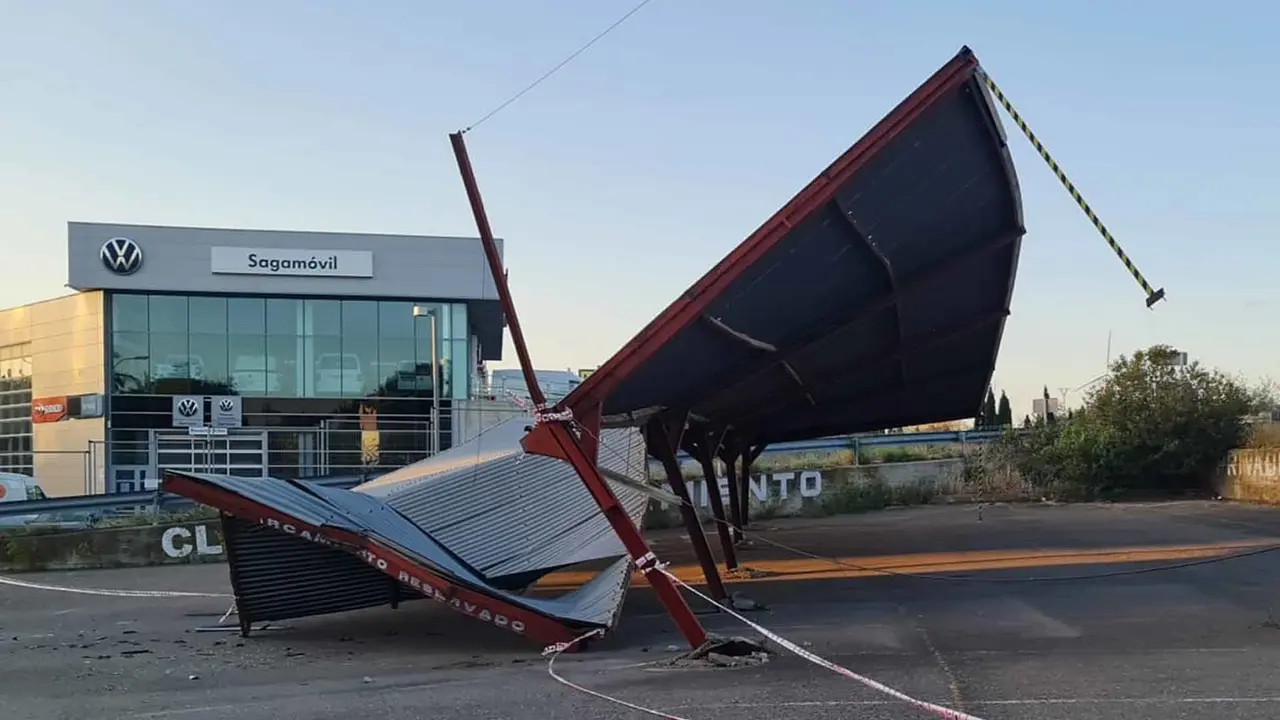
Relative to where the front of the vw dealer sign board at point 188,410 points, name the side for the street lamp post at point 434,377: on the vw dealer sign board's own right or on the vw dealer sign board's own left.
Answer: on the vw dealer sign board's own left

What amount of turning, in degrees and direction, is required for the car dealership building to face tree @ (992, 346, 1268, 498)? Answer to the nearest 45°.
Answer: approximately 45° to its left

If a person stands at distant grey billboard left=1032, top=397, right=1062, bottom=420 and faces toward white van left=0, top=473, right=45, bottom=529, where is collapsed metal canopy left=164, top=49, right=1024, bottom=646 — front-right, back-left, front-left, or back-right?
front-left

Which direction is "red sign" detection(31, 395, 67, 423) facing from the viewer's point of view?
toward the camera

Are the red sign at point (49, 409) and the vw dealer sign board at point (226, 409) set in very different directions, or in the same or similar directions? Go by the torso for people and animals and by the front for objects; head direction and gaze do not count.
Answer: same or similar directions

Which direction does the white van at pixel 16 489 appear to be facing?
to the viewer's right

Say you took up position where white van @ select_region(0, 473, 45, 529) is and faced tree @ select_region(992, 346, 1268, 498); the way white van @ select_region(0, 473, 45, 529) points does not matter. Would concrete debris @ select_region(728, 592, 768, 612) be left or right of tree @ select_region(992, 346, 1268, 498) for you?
right

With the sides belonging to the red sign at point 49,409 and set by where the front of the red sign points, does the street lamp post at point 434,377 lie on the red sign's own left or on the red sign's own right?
on the red sign's own left

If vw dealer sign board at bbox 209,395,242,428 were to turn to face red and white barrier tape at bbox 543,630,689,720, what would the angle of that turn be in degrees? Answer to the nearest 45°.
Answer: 0° — it already faces it

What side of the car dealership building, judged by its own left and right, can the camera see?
front

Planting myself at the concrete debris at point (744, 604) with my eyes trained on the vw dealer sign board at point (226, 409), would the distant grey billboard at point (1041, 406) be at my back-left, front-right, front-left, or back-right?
front-right

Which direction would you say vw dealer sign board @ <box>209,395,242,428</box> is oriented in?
toward the camera

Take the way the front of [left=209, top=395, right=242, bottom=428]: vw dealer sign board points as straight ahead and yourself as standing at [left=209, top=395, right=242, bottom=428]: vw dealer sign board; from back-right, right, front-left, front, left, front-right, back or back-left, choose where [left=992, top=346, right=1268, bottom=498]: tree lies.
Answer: front-left

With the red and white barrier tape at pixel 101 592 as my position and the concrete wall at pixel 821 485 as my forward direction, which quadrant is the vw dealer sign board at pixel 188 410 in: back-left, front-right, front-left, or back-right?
front-left

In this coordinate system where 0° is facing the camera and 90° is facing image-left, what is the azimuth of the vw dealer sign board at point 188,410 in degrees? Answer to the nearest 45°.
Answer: approximately 0°

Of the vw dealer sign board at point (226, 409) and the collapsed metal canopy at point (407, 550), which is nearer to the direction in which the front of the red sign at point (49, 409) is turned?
the collapsed metal canopy

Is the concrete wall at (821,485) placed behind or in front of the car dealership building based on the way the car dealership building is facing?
in front

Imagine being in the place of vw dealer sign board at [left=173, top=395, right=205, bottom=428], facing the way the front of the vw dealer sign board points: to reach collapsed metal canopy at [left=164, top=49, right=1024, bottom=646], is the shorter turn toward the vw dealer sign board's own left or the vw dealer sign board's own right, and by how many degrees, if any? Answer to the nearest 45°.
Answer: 0° — it already faces it
